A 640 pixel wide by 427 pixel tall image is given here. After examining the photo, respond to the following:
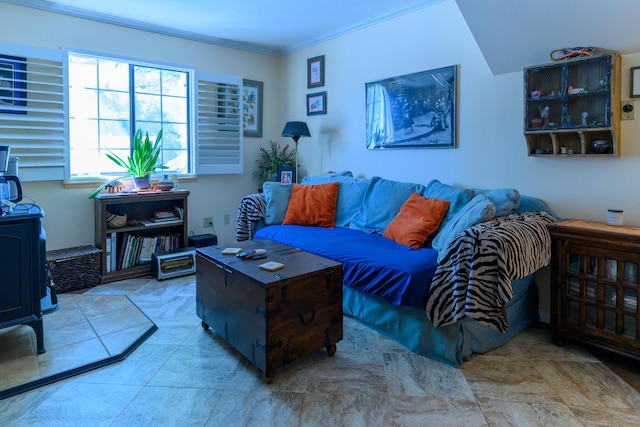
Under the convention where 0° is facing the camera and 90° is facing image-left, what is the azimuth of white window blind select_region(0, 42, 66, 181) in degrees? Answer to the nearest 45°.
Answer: approximately 315°

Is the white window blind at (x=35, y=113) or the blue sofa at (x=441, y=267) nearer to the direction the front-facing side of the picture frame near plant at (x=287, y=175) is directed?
the blue sofa

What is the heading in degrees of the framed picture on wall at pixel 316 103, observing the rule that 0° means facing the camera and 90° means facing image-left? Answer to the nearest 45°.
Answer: approximately 45°

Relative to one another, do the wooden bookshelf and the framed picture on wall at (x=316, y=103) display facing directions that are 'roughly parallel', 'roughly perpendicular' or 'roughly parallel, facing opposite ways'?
roughly perpendicular

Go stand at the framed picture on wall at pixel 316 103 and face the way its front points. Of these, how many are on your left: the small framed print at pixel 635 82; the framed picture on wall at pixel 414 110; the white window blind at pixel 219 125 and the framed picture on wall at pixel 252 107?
2

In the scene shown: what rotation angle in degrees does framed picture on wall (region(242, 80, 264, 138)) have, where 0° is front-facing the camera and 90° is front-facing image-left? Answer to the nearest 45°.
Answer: approximately 315°

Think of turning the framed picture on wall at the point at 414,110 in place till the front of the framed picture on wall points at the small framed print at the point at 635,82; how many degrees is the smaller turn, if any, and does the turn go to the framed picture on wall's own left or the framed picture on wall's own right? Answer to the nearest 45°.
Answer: approximately 90° to the framed picture on wall's own left

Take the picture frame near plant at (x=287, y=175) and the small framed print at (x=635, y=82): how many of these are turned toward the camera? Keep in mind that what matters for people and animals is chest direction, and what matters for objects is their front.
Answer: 2
